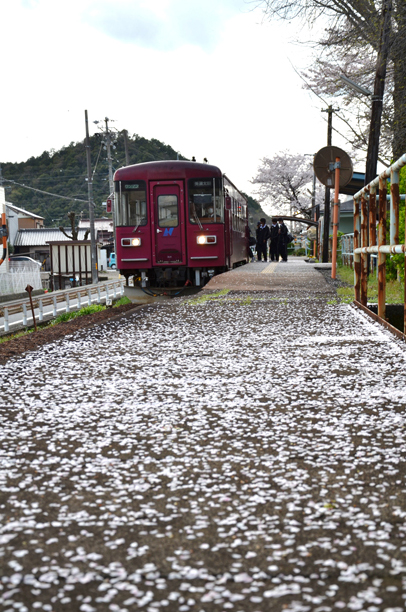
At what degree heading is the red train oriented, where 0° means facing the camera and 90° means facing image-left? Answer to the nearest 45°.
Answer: approximately 0°

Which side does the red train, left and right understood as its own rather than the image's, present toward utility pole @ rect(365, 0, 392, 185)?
left

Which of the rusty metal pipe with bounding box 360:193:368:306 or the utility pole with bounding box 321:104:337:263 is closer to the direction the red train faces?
the rusty metal pipe

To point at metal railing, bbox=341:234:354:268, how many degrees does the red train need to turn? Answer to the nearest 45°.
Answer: approximately 135° to its left

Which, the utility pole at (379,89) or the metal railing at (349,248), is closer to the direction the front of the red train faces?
the utility pole

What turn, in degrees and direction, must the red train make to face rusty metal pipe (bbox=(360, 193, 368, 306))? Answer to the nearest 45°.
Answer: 0° — it already faces it
